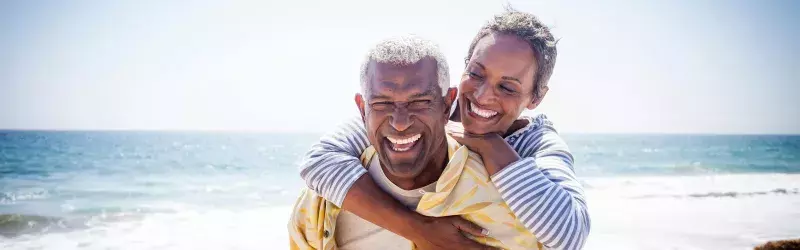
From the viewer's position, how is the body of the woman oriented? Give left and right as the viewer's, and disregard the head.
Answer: facing the viewer and to the left of the viewer

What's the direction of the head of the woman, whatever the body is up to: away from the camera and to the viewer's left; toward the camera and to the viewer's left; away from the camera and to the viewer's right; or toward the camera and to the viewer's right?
toward the camera and to the viewer's left

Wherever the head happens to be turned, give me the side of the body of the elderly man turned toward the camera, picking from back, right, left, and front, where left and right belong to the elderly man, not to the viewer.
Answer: front

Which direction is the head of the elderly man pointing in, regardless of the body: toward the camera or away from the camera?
toward the camera
